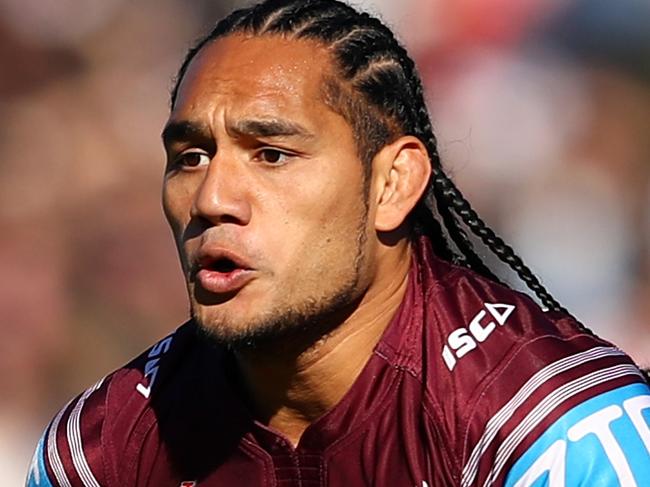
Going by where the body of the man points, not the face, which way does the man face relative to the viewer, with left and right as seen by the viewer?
facing the viewer and to the left of the viewer

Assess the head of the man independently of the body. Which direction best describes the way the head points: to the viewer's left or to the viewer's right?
to the viewer's left
